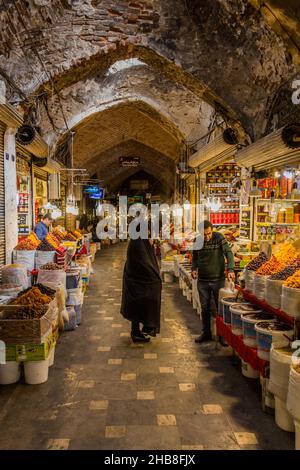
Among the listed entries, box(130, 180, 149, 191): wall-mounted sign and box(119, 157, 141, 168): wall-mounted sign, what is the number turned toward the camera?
2

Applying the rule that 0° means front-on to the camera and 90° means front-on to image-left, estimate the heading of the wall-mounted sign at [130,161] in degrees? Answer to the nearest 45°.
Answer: approximately 0°

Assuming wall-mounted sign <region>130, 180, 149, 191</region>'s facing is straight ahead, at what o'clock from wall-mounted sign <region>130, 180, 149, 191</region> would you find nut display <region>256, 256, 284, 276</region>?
The nut display is roughly at 12 o'clock from the wall-mounted sign.

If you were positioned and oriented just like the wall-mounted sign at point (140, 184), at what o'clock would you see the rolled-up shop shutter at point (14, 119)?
The rolled-up shop shutter is roughly at 12 o'clock from the wall-mounted sign.

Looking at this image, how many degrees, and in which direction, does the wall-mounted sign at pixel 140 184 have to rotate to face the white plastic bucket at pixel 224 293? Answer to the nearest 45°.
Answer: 0° — it already faces it

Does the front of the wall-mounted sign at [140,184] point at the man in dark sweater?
yes

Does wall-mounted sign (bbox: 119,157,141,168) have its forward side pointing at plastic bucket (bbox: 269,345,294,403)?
yes

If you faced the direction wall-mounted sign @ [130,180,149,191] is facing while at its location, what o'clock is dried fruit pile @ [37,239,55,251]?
The dried fruit pile is roughly at 12 o'clock from the wall-mounted sign.
